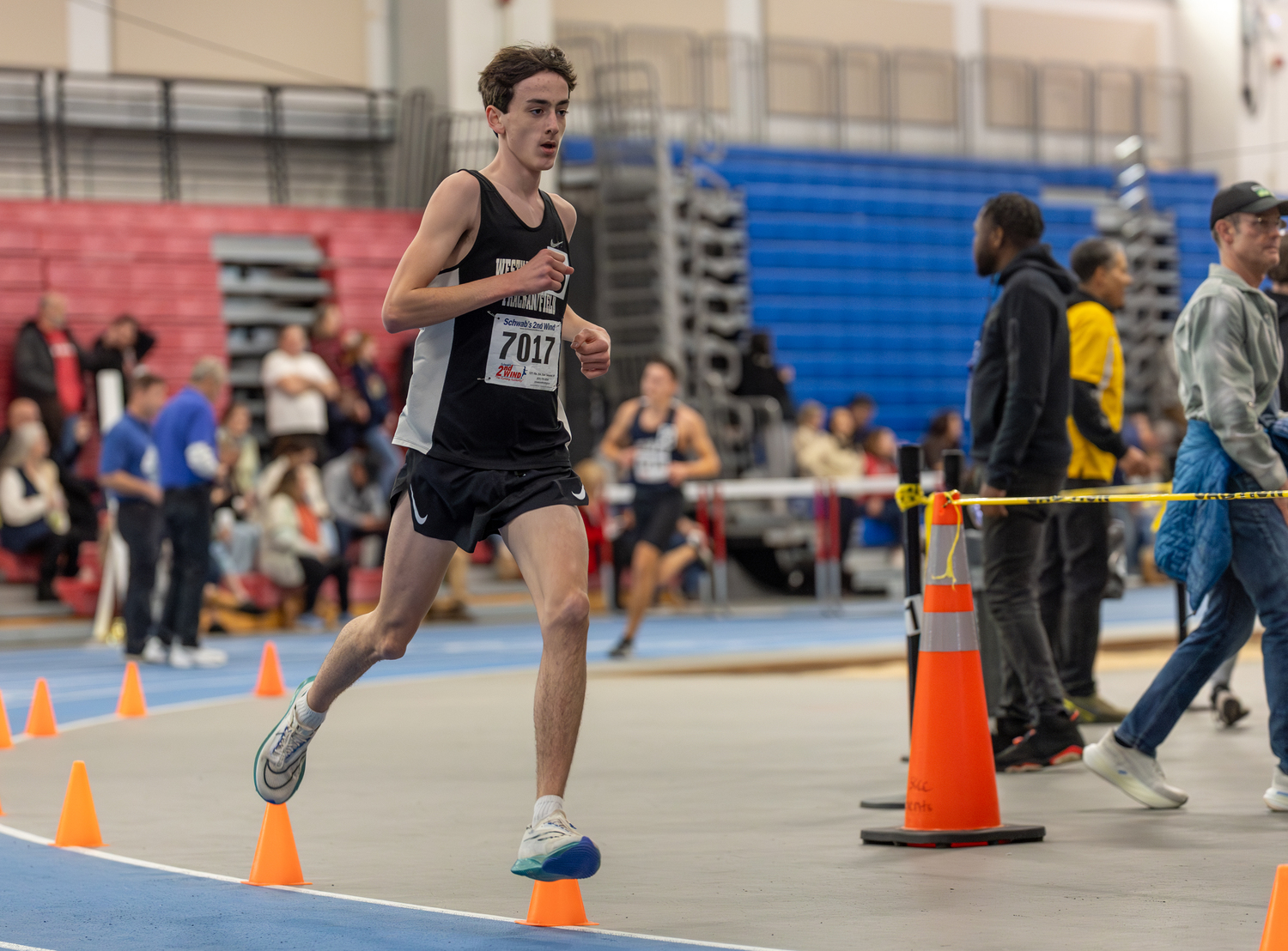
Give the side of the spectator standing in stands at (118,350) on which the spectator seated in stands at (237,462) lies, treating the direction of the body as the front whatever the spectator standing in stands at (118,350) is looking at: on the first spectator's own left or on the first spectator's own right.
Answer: on the first spectator's own left

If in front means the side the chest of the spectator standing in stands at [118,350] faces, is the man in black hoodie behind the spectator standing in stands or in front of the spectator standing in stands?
in front

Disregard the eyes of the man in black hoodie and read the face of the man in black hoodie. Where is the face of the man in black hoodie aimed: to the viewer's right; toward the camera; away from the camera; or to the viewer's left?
to the viewer's left

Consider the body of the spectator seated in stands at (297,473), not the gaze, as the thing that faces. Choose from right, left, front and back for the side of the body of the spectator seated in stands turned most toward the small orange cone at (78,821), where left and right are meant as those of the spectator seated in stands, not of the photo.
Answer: front

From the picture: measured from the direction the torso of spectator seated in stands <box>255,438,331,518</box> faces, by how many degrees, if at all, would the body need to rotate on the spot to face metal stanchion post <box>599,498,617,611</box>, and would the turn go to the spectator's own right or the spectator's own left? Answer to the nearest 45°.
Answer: approximately 90° to the spectator's own left

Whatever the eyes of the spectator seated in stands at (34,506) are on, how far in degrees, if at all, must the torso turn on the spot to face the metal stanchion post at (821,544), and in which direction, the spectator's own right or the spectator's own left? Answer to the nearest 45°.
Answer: approximately 45° to the spectator's own left

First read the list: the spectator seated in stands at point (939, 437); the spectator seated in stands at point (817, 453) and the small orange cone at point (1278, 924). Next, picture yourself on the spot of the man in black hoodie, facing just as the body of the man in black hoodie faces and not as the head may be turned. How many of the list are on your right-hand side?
2

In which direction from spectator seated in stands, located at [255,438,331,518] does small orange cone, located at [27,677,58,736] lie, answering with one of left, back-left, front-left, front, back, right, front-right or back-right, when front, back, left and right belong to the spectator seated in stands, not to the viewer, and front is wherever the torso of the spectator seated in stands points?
front

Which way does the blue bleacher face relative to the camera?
toward the camera

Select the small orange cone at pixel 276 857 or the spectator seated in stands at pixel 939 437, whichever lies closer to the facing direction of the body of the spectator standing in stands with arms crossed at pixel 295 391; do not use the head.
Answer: the small orange cone

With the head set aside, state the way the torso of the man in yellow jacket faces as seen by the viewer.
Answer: to the viewer's right

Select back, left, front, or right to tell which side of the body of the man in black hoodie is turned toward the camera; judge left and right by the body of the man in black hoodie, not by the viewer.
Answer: left
